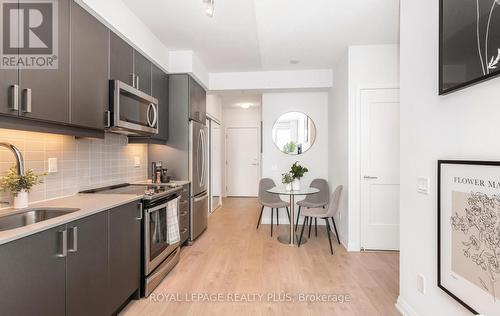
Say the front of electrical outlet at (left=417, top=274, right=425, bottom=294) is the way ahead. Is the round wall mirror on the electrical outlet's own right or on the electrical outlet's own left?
on the electrical outlet's own right

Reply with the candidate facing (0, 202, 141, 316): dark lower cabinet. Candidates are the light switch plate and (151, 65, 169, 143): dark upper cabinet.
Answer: the light switch plate

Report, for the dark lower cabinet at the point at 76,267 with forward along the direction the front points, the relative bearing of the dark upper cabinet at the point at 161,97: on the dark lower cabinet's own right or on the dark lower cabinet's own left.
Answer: on the dark lower cabinet's own left

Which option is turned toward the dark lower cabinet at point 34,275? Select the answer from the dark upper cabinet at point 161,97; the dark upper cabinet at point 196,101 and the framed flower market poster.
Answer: the framed flower market poster

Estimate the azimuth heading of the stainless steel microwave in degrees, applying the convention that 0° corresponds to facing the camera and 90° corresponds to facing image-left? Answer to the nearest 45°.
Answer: approximately 315°

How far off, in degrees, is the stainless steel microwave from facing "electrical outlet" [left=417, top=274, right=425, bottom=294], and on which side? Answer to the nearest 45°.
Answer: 0° — it already faces it

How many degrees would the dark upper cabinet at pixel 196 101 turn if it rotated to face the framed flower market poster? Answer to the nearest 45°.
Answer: approximately 45° to its right

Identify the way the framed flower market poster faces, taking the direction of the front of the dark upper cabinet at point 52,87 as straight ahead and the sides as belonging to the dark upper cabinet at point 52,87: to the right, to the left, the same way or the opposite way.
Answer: the opposite way

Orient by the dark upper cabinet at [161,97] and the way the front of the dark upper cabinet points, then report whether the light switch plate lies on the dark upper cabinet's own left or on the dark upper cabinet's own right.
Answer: on the dark upper cabinet's own right

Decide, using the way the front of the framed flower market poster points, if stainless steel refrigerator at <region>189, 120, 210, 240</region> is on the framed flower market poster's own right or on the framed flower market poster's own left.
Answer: on the framed flower market poster's own right
